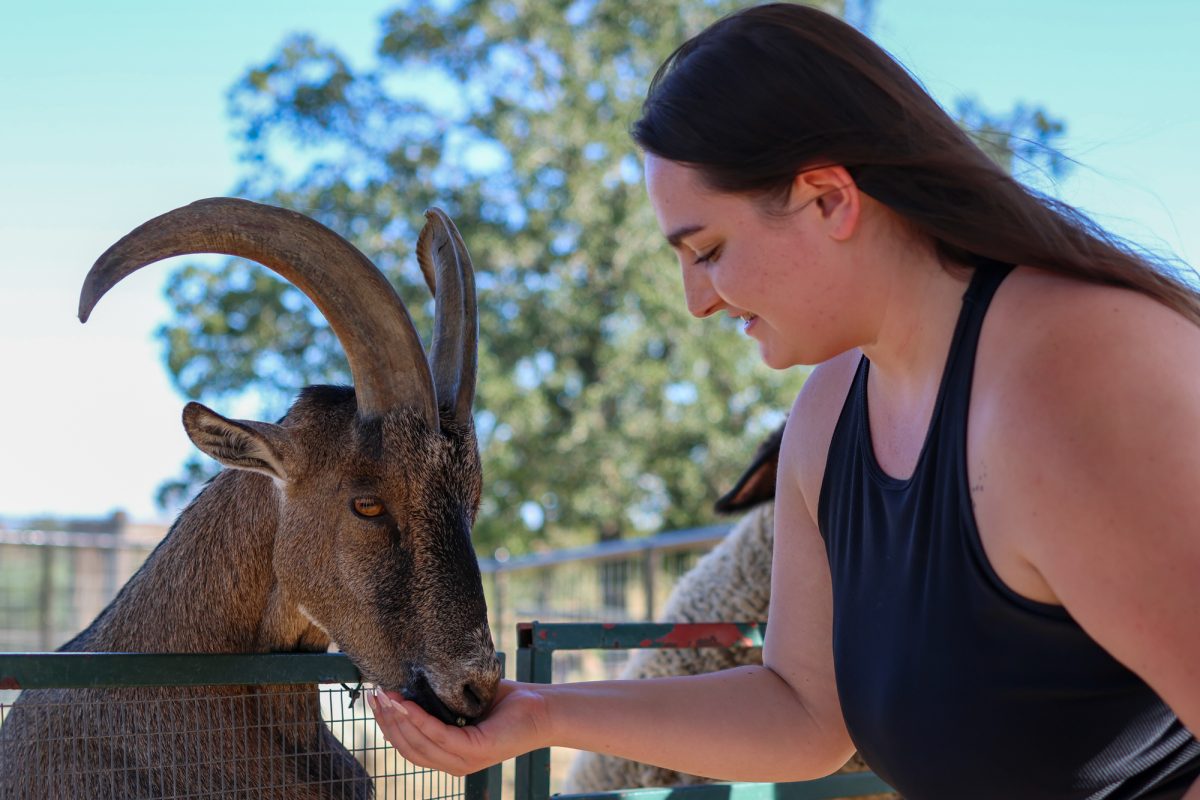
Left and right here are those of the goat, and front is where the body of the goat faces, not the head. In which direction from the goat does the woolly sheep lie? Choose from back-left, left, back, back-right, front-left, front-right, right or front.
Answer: left

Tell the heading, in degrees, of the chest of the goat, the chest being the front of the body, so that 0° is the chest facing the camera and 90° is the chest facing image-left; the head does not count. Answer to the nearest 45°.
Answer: approximately 315°

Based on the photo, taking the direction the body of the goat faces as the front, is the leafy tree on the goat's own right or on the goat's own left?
on the goat's own left

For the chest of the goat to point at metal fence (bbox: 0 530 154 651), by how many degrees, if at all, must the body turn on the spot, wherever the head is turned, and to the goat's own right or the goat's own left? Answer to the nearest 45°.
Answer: approximately 135° to the goat's own left

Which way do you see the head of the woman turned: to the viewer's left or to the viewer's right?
to the viewer's left

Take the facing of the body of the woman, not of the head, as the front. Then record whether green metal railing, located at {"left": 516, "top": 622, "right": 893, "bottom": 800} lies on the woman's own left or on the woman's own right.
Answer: on the woman's own right

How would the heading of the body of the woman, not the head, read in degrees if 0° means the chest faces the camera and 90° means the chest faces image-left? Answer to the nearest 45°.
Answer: approximately 45°

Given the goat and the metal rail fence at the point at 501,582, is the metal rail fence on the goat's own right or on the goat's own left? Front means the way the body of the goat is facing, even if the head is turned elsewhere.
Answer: on the goat's own left

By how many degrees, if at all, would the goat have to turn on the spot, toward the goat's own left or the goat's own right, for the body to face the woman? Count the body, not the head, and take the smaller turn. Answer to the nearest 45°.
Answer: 0° — it already faces them

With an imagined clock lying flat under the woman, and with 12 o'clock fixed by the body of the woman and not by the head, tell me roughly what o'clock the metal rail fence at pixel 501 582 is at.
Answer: The metal rail fence is roughly at 4 o'clock from the woman.

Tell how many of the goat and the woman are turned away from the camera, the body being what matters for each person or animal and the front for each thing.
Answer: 0

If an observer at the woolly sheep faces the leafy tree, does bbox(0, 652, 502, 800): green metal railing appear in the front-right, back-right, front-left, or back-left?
back-left

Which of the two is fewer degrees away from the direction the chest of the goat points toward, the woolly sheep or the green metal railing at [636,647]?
the green metal railing
